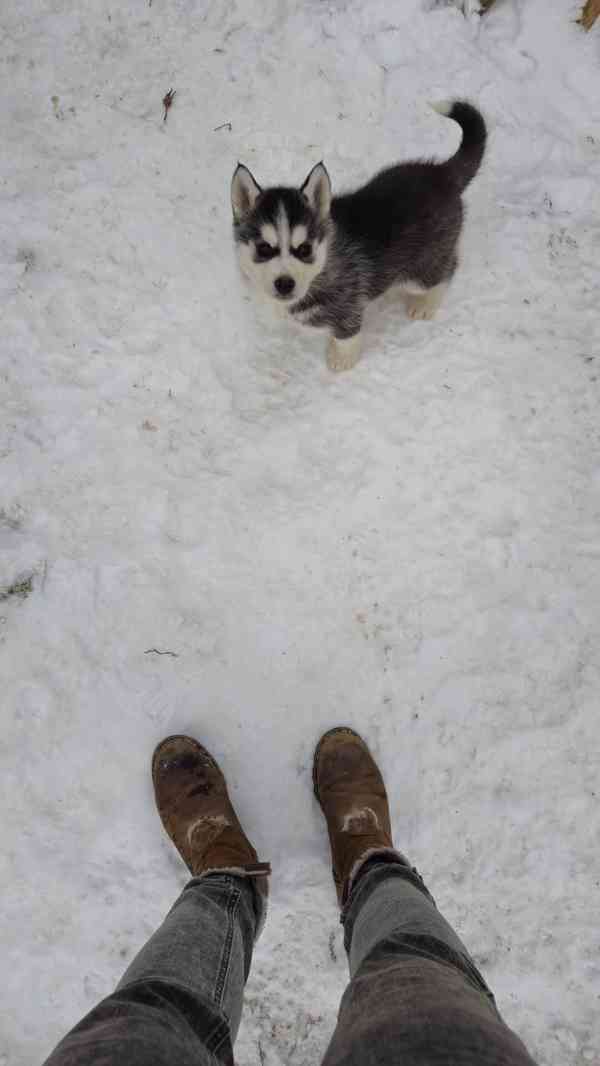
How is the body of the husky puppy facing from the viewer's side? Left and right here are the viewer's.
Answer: facing the viewer and to the left of the viewer

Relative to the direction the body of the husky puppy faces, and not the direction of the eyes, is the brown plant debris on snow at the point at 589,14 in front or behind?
behind
